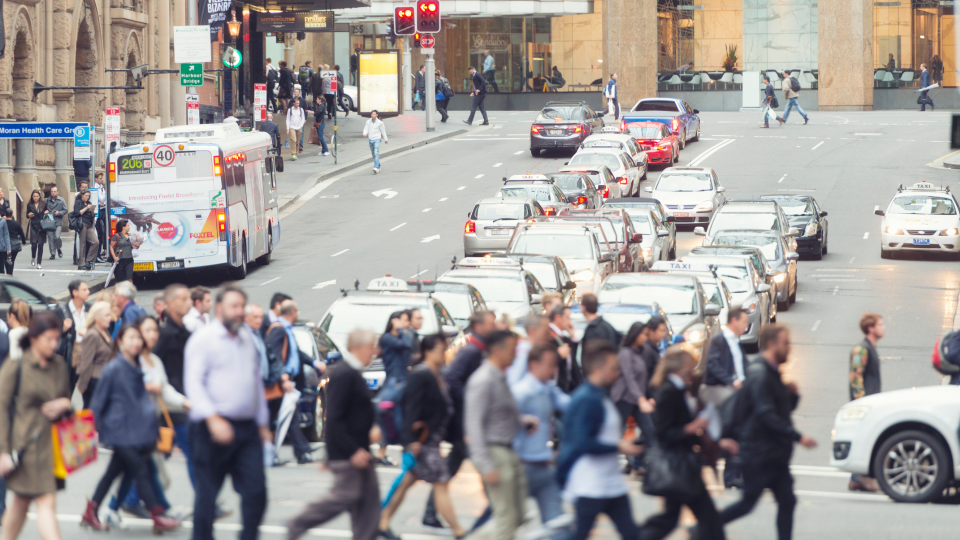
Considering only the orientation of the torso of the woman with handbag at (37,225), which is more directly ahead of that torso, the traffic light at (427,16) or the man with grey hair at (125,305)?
the man with grey hair

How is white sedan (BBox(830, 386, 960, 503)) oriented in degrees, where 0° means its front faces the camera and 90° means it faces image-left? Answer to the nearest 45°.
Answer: approximately 90°

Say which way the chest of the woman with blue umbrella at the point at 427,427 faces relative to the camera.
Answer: to the viewer's right

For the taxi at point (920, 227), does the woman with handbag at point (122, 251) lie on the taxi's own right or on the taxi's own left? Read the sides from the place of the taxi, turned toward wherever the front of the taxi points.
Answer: on the taxi's own right

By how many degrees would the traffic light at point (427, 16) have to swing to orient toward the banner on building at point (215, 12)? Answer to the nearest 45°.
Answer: approximately 90° to its right

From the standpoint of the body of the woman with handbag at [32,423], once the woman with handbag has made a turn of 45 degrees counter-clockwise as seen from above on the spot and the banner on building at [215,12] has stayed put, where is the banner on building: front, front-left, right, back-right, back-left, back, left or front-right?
left

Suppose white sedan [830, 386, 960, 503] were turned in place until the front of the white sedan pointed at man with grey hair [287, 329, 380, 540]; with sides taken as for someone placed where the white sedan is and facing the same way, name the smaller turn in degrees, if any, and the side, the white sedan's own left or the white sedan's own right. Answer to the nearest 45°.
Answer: approximately 45° to the white sedan's own left

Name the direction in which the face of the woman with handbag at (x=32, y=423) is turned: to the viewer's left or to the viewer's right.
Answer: to the viewer's right

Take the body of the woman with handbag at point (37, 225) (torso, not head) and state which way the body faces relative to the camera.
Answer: toward the camera

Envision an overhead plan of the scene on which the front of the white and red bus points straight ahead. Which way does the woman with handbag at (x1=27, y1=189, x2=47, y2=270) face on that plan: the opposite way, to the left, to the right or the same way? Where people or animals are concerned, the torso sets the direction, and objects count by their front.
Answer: the opposite way

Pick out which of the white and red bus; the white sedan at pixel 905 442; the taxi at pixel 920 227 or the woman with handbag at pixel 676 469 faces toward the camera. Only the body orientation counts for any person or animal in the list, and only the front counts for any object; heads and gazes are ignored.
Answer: the taxi

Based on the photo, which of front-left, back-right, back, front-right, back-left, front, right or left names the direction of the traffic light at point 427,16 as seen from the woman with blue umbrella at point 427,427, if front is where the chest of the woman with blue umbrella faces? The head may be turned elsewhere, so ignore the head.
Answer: left
